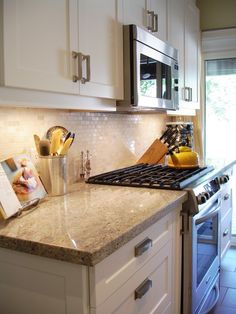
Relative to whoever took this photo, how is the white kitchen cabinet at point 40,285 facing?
facing the viewer and to the right of the viewer

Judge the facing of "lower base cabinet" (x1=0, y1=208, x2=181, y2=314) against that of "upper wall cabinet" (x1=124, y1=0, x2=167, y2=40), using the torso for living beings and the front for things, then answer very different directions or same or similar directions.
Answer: same or similar directions

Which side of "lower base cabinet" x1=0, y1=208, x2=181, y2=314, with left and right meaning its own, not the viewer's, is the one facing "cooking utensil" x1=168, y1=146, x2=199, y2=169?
left

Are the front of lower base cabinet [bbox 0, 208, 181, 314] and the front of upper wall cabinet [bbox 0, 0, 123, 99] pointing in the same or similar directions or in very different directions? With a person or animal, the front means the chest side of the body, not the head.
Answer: same or similar directions

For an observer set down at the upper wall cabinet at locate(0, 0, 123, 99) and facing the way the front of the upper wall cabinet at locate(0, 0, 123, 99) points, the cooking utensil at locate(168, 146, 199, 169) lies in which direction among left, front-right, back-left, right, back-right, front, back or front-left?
left

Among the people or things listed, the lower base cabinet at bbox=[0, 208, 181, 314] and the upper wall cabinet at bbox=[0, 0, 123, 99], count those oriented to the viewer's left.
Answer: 0

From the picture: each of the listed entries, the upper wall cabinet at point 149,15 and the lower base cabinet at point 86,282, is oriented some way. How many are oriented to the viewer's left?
0

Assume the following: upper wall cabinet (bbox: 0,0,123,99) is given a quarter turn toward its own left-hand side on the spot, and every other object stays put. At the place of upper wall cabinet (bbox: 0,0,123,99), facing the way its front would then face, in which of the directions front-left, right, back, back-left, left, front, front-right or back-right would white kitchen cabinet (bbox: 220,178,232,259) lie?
front

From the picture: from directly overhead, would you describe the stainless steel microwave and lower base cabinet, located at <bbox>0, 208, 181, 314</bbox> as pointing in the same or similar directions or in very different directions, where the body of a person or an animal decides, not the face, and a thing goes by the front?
same or similar directions

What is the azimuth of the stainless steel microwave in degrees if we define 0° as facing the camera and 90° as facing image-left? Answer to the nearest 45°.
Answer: approximately 315°

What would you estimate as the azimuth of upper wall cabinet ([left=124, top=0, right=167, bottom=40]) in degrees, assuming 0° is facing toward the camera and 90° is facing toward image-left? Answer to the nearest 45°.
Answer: approximately 315°

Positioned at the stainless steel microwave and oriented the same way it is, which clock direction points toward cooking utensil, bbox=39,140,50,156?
The cooking utensil is roughly at 3 o'clock from the stainless steel microwave.
